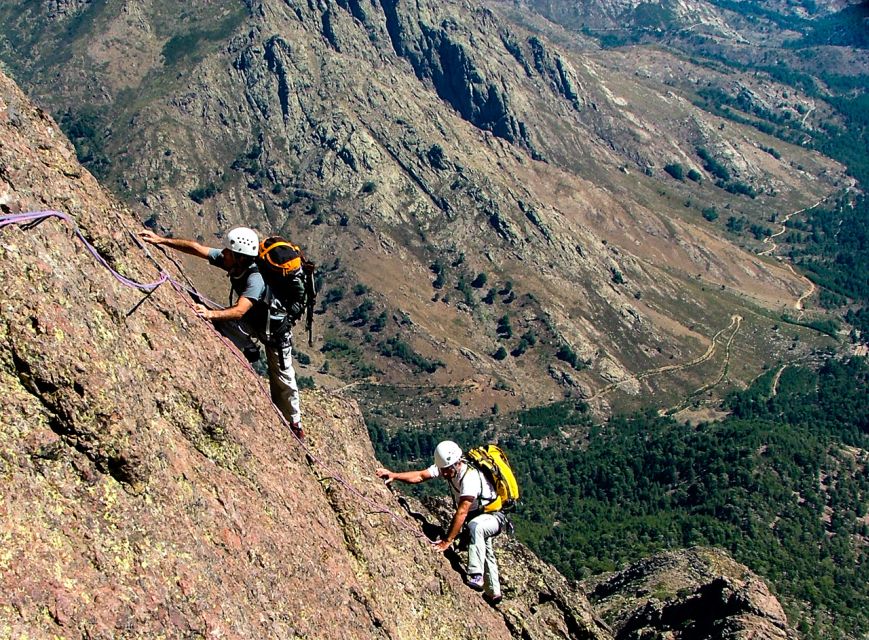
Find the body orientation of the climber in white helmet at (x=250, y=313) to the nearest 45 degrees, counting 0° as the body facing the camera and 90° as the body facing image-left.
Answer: approximately 90°

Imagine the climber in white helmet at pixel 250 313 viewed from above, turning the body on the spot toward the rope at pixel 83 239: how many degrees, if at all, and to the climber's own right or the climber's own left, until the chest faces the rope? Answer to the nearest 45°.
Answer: approximately 45° to the climber's own left
